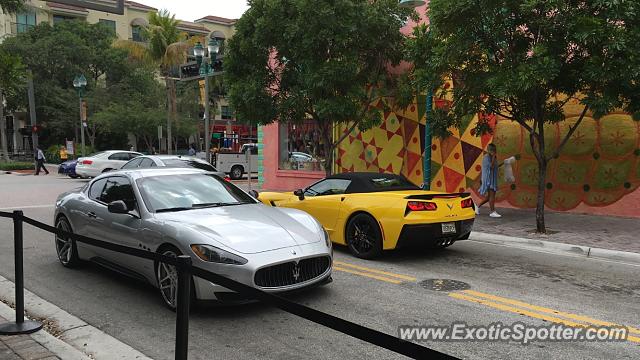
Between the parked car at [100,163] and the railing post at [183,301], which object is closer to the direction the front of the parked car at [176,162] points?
the parked car

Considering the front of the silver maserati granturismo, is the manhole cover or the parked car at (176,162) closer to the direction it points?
the manhole cover

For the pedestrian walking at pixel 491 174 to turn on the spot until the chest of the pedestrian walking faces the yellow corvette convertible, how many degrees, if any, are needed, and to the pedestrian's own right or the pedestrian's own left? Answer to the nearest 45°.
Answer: approximately 90° to the pedestrian's own right

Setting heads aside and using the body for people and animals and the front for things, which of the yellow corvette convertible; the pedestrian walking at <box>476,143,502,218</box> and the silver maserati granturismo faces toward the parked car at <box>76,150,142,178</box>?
the yellow corvette convertible

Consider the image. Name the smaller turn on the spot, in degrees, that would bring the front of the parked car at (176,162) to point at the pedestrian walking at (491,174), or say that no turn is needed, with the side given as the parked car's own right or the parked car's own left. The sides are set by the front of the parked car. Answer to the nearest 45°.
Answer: approximately 180°

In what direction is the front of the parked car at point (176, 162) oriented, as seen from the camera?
facing away from the viewer and to the left of the viewer

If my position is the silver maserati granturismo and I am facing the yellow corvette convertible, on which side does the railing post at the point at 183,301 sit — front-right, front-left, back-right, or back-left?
back-right

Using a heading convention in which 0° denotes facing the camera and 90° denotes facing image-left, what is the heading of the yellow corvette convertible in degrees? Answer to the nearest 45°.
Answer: approximately 135°

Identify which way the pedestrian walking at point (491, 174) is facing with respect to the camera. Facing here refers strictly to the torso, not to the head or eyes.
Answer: to the viewer's right

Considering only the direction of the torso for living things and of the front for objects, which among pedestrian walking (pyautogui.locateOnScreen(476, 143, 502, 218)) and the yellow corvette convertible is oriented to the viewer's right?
the pedestrian walking

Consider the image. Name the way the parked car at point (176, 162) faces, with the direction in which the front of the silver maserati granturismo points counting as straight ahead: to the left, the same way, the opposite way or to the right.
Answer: the opposite way

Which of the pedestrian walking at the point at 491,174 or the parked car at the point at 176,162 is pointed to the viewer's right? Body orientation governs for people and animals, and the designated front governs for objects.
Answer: the pedestrian walking
